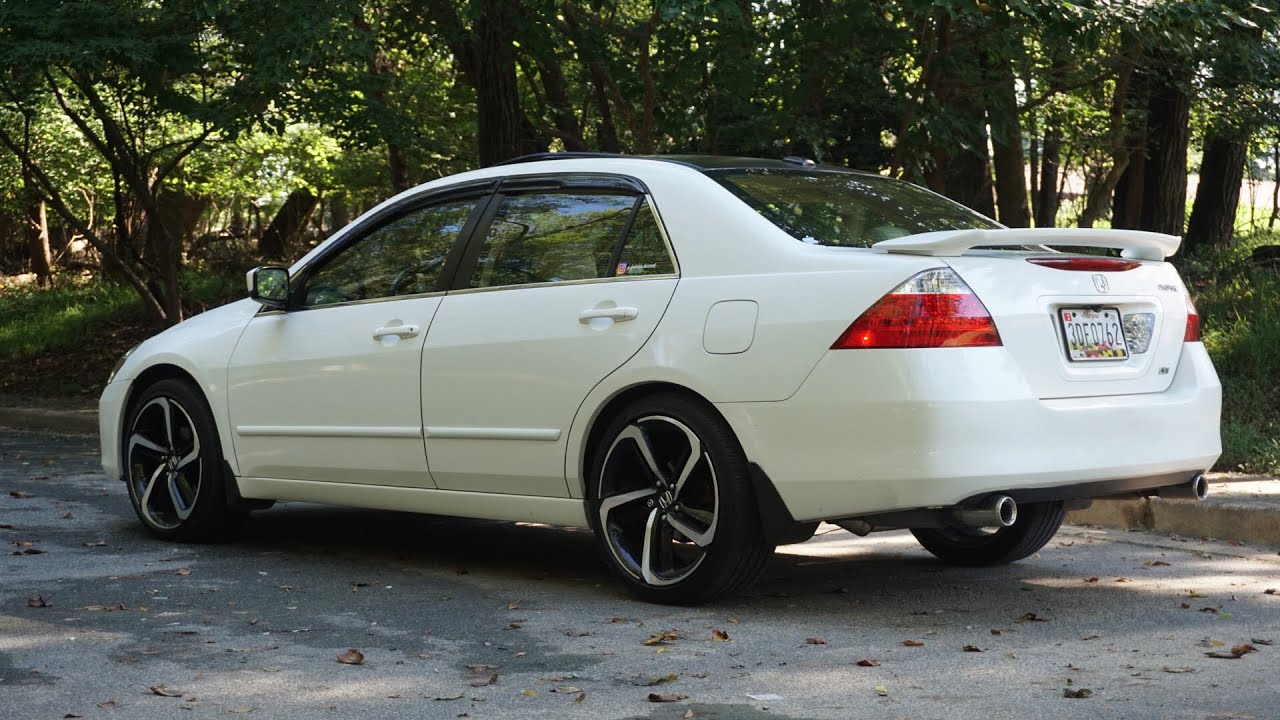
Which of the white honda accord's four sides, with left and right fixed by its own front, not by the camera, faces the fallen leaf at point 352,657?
left

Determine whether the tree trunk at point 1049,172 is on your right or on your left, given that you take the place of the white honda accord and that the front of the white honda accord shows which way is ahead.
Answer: on your right

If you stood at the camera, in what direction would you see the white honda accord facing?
facing away from the viewer and to the left of the viewer

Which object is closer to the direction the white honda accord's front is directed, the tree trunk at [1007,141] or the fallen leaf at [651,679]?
the tree trunk

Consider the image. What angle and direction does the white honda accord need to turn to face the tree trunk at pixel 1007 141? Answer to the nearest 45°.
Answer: approximately 45° to its right

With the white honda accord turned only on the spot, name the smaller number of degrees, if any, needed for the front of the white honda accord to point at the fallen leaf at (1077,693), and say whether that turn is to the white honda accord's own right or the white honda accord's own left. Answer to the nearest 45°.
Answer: approximately 180°

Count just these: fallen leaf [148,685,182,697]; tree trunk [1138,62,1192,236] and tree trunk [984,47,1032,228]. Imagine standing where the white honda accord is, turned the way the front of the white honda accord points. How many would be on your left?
1

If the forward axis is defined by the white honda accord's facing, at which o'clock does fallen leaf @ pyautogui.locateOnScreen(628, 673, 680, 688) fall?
The fallen leaf is roughly at 8 o'clock from the white honda accord.

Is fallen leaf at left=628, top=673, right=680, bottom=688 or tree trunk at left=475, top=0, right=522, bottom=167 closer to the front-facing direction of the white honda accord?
the tree trunk

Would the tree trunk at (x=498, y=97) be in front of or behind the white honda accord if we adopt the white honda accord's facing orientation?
in front

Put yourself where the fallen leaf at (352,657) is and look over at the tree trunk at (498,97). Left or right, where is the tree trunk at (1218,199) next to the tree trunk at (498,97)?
right
